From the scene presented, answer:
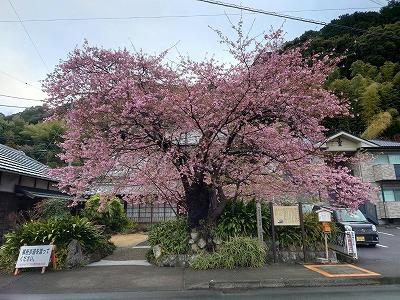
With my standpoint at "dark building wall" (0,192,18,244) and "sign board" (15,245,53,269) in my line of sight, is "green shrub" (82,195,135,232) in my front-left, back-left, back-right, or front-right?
back-left

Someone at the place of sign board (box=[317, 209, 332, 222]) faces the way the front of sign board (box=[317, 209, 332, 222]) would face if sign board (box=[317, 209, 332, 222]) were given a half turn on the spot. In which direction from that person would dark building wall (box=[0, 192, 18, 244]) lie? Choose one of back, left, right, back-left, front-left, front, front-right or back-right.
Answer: left

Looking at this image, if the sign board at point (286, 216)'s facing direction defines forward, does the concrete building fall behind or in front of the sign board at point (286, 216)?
behind

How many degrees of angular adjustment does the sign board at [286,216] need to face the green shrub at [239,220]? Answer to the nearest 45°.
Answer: approximately 90° to its right

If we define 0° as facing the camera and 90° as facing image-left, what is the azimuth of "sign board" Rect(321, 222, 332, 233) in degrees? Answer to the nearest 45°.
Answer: approximately 0°

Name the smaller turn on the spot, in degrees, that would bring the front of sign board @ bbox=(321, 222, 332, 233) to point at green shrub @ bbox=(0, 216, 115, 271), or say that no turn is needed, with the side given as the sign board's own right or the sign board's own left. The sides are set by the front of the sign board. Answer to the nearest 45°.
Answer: approximately 90° to the sign board's own right

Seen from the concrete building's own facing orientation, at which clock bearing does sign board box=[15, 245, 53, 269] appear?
The sign board is roughly at 1 o'clock from the concrete building.

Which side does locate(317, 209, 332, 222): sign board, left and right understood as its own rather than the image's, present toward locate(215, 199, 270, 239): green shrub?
right

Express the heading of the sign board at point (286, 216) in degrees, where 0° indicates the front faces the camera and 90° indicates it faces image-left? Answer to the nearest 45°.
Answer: approximately 0°

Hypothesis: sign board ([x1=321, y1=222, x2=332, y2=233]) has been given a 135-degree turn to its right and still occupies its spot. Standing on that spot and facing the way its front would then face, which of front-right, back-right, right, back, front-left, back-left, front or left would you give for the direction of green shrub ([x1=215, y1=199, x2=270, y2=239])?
front-left

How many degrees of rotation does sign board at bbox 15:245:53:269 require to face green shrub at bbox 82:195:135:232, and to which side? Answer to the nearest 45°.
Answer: approximately 135° to its left
